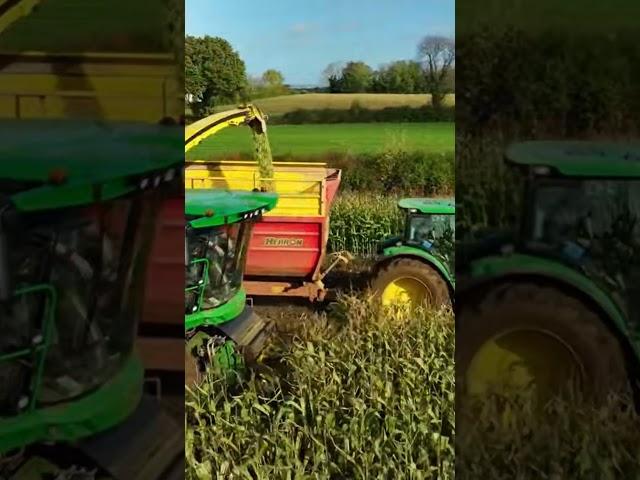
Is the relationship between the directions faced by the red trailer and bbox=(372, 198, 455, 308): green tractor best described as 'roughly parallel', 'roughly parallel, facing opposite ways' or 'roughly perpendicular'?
roughly parallel

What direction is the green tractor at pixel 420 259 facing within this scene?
to the viewer's right

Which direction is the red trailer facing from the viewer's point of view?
to the viewer's right
